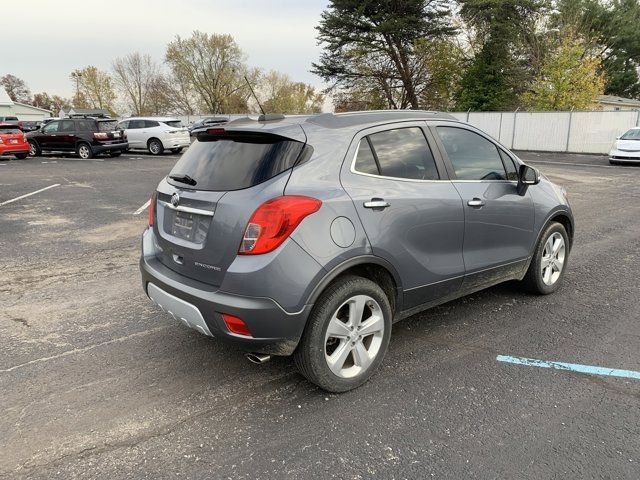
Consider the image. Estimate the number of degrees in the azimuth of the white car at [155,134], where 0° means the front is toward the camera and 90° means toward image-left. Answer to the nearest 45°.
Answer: approximately 135°

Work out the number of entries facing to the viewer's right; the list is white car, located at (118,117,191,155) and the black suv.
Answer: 0

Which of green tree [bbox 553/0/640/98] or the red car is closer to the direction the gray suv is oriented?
the green tree

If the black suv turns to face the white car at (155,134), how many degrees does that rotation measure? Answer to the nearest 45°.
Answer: approximately 135° to its right

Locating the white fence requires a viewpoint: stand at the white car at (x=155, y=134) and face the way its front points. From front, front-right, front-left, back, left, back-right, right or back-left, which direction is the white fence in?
back-right

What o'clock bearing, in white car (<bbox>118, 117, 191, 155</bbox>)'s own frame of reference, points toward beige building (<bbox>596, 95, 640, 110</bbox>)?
The beige building is roughly at 4 o'clock from the white car.

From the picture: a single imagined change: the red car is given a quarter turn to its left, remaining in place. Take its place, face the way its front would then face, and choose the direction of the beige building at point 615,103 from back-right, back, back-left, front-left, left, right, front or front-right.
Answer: back-left

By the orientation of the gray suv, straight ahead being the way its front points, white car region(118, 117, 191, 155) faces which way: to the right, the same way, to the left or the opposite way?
to the left

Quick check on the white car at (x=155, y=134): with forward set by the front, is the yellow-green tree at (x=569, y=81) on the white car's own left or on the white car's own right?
on the white car's own right

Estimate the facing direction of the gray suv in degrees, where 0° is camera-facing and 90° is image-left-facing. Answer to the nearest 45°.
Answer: approximately 225°

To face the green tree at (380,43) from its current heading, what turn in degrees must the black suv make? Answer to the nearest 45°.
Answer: approximately 90° to its right

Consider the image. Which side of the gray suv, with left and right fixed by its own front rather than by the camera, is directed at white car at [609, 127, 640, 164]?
front

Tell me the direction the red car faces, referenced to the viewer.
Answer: facing away from the viewer and to the left of the viewer

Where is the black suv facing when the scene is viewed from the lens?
facing away from the viewer and to the left of the viewer

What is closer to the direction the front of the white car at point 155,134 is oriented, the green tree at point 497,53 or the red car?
the red car

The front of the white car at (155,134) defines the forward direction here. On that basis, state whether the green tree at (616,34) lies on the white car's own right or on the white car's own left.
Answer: on the white car's own right
